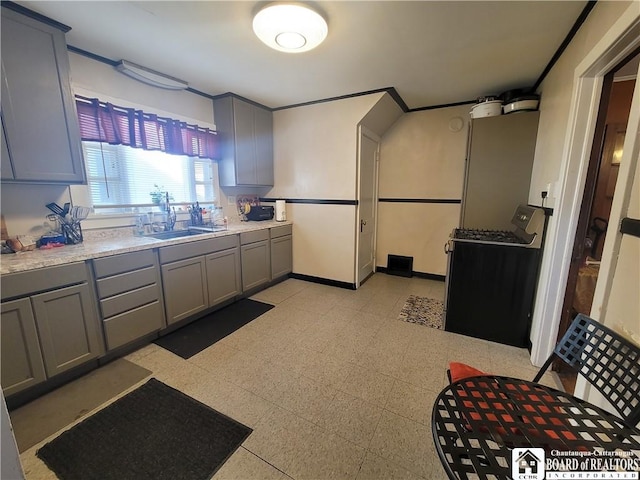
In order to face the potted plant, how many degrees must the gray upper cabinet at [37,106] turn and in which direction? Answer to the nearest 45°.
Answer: approximately 90° to its left

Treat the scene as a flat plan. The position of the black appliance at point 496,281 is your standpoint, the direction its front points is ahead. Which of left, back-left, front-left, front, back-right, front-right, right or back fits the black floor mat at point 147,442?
front-left

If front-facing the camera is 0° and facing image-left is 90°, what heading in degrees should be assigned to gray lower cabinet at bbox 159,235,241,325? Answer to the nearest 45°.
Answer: approximately 315°

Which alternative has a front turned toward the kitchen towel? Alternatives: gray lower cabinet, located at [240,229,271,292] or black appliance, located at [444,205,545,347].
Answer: the black appliance

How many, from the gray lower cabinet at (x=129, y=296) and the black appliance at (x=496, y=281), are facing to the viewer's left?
1

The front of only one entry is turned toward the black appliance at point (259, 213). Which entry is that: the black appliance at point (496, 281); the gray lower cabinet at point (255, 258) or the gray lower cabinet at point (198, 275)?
the black appliance at point (496, 281)

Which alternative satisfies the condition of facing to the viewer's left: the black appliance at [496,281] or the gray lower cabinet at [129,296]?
the black appliance

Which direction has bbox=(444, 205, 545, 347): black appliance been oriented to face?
to the viewer's left

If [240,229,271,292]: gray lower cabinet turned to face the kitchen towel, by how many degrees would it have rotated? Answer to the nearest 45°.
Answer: approximately 90° to its left
